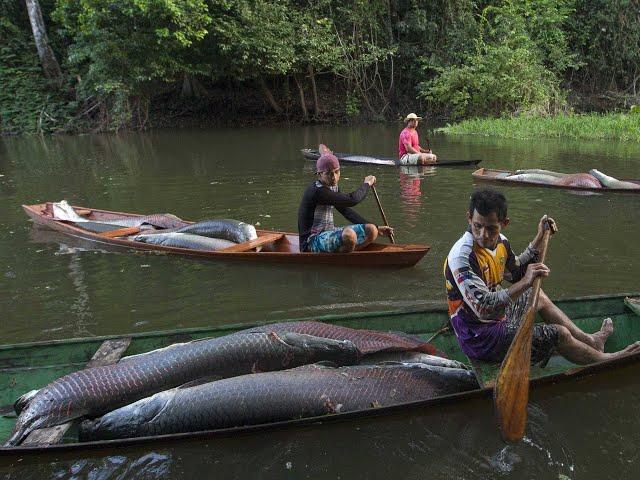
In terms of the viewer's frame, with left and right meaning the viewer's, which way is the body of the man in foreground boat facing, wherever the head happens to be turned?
facing the viewer and to the right of the viewer

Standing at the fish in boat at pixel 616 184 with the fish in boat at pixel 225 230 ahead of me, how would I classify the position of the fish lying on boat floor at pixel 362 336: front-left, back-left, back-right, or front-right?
front-left

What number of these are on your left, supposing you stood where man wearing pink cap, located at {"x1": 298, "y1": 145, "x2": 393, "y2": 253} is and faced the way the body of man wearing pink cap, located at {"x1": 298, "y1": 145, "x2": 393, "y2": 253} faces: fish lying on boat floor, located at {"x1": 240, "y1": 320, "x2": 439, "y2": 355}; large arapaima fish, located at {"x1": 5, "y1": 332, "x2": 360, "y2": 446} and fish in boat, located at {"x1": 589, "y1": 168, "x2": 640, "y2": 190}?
1

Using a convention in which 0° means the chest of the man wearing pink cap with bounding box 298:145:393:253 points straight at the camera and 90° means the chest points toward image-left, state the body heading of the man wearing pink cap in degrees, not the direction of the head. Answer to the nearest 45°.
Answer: approximately 315°

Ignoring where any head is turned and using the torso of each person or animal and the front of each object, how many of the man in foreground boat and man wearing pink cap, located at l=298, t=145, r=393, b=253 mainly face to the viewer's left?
0

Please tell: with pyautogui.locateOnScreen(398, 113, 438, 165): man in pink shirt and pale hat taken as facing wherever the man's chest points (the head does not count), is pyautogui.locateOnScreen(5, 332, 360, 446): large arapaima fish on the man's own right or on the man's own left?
on the man's own right

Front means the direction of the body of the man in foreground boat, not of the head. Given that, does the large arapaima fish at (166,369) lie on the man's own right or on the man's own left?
on the man's own right

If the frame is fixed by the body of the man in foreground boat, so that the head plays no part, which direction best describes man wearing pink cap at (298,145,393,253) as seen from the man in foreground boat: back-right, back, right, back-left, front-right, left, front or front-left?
back

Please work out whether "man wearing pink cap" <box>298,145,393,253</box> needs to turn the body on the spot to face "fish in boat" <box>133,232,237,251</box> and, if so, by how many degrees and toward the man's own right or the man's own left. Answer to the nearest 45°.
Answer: approximately 135° to the man's own right

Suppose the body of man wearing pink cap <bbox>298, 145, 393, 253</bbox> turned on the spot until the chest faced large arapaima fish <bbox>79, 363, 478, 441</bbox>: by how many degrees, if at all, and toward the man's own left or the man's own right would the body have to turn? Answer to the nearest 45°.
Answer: approximately 45° to the man's own right

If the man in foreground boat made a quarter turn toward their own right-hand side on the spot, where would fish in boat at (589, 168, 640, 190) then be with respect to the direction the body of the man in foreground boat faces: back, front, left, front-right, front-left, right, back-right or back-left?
back-right

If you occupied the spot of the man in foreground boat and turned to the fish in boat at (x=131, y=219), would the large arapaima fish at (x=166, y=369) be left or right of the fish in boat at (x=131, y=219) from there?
left
